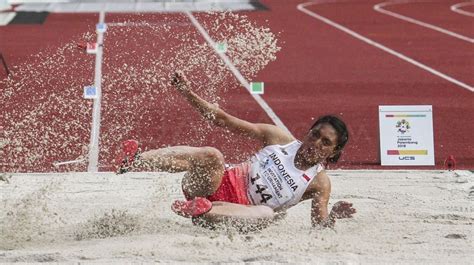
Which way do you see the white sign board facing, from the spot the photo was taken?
facing the viewer

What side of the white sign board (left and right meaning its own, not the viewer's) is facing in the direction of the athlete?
front
